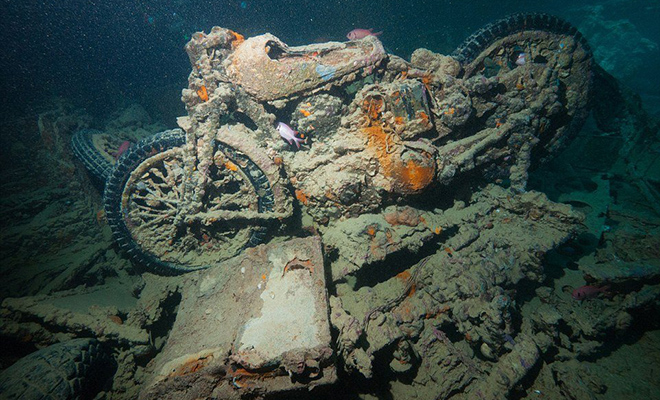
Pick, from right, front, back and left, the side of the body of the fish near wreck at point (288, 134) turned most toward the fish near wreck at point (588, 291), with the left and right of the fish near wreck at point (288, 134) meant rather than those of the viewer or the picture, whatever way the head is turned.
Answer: back

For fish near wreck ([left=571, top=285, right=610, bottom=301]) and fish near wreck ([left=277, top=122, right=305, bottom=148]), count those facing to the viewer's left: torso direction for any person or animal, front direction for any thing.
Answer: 2

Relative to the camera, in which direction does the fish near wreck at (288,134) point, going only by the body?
to the viewer's left

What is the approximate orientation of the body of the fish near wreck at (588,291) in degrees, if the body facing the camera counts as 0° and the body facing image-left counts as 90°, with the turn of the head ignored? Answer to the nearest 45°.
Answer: approximately 90°

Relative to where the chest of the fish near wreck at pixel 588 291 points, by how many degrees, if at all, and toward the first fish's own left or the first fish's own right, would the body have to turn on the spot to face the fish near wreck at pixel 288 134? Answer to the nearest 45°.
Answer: approximately 45° to the first fish's own left

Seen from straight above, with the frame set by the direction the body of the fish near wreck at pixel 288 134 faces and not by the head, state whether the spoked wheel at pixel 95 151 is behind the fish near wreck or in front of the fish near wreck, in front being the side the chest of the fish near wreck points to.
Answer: in front

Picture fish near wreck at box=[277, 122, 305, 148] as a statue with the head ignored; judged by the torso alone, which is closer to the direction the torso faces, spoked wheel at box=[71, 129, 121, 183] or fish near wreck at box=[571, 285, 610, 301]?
the spoked wheel
